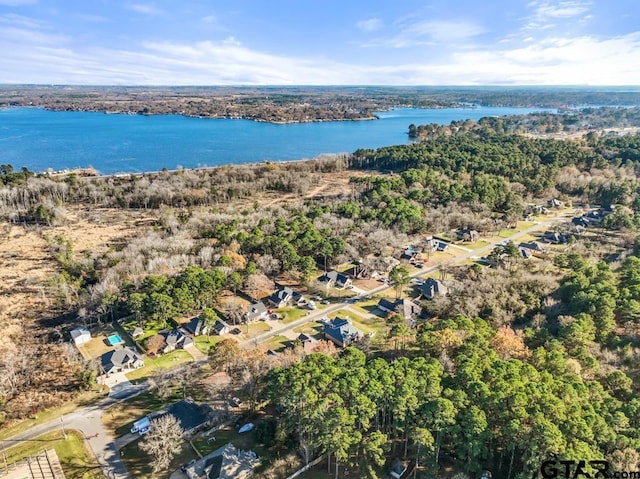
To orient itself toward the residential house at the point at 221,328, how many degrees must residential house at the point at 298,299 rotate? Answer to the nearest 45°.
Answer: approximately 90° to its right

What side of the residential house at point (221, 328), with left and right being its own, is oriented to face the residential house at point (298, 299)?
left

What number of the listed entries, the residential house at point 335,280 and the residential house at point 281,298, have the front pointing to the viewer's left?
0

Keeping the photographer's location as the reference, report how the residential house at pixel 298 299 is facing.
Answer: facing the viewer and to the right of the viewer

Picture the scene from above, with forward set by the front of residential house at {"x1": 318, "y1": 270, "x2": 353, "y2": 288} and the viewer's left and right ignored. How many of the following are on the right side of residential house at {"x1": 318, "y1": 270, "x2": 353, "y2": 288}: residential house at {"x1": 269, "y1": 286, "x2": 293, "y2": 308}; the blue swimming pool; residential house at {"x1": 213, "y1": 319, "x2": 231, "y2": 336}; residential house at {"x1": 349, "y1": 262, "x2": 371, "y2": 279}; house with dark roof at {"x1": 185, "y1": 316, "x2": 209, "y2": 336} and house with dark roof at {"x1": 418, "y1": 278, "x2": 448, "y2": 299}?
4

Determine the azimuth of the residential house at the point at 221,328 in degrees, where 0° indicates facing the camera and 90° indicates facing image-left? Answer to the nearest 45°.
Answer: approximately 315°

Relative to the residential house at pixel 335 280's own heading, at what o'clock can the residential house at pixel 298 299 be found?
the residential house at pixel 298 299 is roughly at 3 o'clock from the residential house at pixel 335 280.

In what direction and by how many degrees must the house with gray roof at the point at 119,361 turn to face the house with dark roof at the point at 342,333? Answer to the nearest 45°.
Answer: approximately 45° to its left

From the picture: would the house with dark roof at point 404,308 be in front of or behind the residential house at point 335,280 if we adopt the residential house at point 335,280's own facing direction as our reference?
in front

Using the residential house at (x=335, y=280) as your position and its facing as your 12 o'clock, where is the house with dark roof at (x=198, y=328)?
The house with dark roof is roughly at 3 o'clock from the residential house.

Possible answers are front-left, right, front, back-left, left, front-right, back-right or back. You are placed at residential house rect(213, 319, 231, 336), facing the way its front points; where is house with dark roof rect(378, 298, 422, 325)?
front-left

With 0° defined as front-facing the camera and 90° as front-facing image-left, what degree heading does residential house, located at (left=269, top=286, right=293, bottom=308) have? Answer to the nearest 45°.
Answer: approximately 315°

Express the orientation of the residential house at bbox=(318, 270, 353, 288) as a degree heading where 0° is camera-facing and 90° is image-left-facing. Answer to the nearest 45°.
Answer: approximately 315°

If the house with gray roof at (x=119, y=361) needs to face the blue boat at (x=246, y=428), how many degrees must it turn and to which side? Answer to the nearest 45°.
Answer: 0° — it already faces it

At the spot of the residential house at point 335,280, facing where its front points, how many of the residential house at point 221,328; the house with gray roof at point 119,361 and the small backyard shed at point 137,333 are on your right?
3
